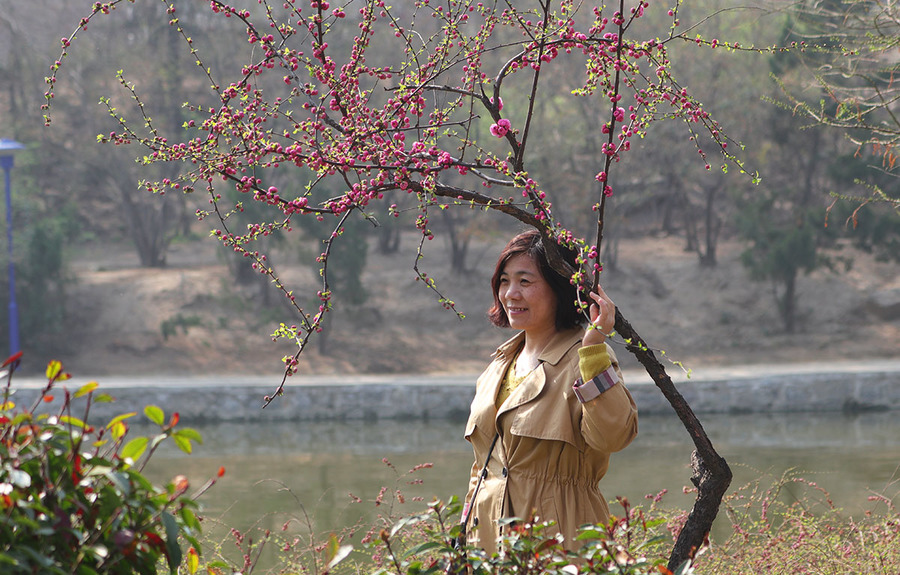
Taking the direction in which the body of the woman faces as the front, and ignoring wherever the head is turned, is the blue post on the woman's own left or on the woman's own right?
on the woman's own right

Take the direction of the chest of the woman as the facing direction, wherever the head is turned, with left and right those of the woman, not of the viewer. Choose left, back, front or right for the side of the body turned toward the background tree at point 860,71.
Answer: back

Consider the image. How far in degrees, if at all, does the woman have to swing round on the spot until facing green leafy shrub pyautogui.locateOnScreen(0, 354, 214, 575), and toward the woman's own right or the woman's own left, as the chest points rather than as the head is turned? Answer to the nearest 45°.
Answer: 0° — they already face it

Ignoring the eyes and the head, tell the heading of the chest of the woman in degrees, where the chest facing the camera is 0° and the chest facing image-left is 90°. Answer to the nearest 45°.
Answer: approximately 45°
